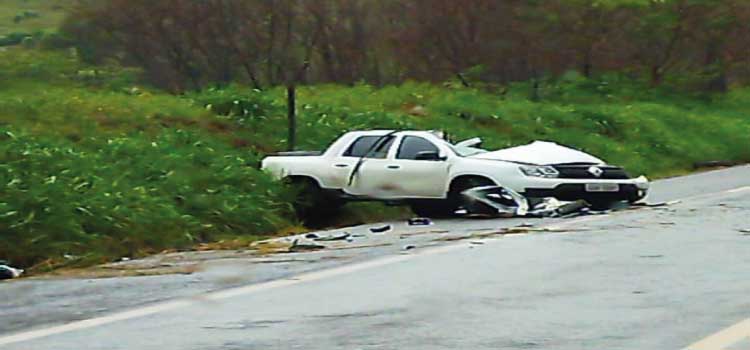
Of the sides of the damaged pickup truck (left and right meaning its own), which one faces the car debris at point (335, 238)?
right

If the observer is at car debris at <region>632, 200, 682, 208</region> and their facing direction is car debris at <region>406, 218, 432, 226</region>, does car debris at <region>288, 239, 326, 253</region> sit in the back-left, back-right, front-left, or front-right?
front-left

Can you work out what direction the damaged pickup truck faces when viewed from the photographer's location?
facing the viewer and to the right of the viewer

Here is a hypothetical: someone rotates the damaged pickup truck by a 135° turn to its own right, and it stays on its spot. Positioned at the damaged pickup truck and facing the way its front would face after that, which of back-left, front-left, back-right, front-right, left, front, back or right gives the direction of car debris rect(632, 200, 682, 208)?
back

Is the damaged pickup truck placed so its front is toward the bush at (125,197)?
no

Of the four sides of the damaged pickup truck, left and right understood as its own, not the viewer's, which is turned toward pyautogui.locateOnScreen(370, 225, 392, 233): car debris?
right

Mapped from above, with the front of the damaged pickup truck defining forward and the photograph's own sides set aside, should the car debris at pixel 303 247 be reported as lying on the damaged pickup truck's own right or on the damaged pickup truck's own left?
on the damaged pickup truck's own right

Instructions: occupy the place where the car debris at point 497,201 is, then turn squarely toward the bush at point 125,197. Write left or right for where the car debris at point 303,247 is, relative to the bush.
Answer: left
